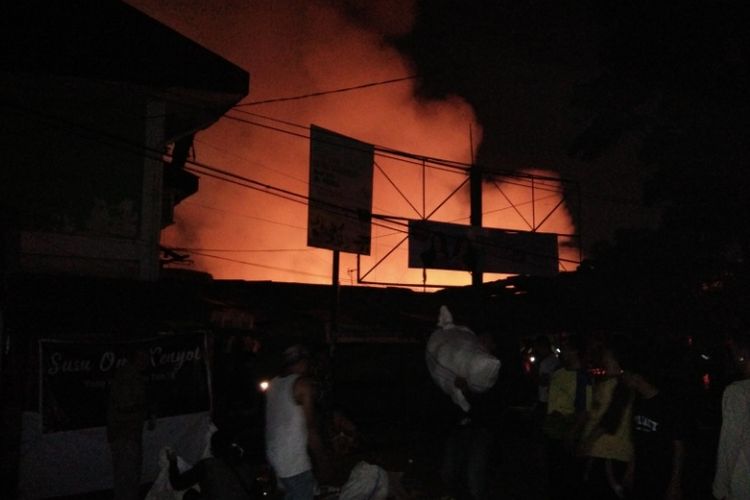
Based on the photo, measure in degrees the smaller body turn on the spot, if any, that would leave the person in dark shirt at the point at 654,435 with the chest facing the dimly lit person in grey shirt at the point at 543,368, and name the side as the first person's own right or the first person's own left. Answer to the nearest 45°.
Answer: approximately 135° to the first person's own right

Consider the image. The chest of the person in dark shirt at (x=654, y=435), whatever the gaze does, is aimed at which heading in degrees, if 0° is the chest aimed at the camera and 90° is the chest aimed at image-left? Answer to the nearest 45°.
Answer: approximately 45°

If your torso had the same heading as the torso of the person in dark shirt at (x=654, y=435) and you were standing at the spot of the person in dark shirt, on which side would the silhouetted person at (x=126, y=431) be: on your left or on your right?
on your right

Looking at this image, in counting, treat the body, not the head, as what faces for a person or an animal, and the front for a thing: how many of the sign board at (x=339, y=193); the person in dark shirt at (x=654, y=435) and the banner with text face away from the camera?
0

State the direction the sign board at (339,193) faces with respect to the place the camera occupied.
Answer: facing the viewer and to the right of the viewer

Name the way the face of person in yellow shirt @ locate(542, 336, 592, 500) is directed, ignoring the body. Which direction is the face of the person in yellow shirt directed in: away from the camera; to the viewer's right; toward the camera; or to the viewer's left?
away from the camera

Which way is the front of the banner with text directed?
toward the camera

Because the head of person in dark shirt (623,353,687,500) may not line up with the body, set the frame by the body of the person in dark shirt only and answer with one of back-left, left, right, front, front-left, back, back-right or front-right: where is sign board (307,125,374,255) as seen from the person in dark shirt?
right

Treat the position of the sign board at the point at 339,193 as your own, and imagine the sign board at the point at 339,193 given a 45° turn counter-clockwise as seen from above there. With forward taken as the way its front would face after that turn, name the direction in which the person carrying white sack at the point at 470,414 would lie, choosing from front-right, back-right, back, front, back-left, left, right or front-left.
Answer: right

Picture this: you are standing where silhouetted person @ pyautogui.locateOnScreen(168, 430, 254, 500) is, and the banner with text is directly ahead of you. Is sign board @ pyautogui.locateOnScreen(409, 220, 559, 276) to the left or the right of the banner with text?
right

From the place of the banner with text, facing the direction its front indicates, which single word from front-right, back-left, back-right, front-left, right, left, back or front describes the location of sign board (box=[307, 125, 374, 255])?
back-left

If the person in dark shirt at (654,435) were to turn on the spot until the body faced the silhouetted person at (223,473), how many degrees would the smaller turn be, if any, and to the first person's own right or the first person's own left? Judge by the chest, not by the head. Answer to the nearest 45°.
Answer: approximately 45° to the first person's own right

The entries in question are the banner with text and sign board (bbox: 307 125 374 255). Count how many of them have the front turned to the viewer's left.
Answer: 0

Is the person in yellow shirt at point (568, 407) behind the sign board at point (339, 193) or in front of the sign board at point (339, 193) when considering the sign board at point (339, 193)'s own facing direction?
in front

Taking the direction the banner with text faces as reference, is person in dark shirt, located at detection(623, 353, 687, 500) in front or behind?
in front

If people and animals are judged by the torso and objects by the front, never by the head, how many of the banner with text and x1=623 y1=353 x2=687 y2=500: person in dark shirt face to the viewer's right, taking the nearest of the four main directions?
0
